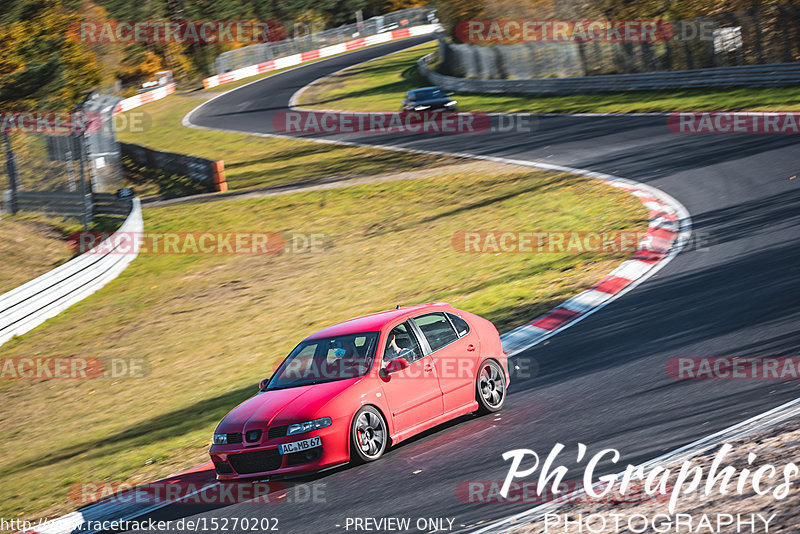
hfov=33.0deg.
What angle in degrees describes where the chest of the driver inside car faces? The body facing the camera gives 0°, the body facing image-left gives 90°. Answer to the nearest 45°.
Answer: approximately 45°

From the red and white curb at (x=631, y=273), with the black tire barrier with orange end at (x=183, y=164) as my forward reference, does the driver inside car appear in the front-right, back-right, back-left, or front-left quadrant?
back-left

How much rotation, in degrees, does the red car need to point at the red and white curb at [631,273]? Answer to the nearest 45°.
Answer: approximately 180°

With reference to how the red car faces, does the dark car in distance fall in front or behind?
behind

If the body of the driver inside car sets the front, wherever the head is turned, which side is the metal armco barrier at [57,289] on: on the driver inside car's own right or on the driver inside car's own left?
on the driver inside car's own right

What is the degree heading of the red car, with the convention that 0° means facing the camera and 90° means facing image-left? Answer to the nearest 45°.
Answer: approximately 45°

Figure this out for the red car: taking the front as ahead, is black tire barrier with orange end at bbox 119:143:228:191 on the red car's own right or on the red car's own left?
on the red car's own right

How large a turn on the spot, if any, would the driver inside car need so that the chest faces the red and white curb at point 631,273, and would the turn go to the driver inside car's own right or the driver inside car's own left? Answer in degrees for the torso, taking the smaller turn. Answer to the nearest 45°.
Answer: approximately 180°

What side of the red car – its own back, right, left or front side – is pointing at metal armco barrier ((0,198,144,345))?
right
